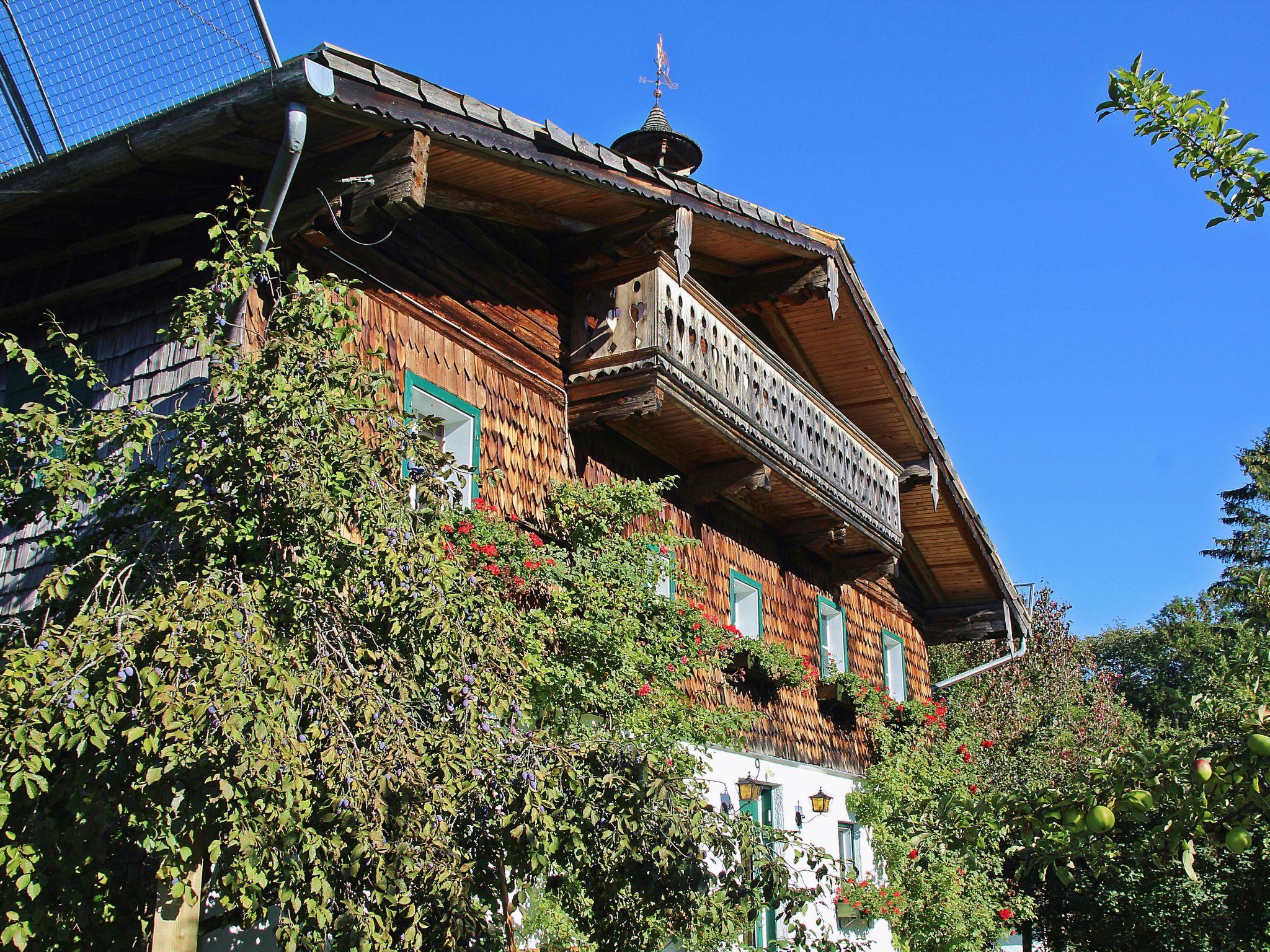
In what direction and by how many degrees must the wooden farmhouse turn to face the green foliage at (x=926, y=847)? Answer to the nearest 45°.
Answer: approximately 90° to its left

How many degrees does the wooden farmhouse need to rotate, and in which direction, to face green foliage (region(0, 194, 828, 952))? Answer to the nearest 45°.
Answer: approximately 45° to its right
